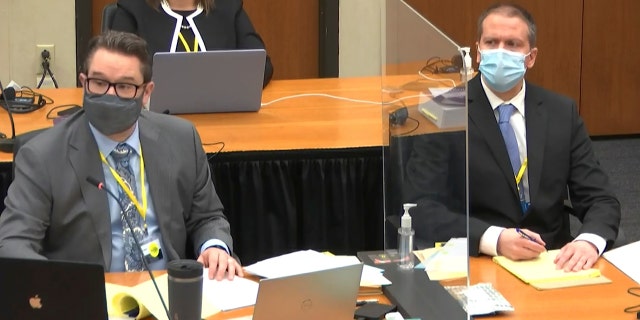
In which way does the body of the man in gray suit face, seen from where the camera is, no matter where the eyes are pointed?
toward the camera

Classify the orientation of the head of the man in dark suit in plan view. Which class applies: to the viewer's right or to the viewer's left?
to the viewer's left

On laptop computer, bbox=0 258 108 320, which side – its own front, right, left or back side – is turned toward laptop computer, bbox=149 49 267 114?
front

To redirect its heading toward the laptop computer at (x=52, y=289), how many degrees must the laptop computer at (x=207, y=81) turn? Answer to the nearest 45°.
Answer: approximately 180°

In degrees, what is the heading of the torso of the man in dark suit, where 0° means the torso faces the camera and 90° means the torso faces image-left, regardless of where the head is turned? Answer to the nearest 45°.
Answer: approximately 0°

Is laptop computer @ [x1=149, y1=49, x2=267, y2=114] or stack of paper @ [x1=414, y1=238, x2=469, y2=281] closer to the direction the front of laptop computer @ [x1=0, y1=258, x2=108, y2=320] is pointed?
the laptop computer

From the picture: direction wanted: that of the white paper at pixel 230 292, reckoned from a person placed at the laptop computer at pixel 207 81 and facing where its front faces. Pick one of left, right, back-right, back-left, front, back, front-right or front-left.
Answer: back

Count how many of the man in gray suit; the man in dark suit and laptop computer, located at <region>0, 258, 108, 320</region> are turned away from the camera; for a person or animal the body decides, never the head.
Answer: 1

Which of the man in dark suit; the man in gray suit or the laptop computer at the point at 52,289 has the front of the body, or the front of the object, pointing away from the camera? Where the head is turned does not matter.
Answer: the laptop computer

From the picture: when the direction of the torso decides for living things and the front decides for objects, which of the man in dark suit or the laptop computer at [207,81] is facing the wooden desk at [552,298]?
the man in dark suit

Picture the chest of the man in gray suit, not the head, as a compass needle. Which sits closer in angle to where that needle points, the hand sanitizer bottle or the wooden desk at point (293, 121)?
the hand sanitizer bottle

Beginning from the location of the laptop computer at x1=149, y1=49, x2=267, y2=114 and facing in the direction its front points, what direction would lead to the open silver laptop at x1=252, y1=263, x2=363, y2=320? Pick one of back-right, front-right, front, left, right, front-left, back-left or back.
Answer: back

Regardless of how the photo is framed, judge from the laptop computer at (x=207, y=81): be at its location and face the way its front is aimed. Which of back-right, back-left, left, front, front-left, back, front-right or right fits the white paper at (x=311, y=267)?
back

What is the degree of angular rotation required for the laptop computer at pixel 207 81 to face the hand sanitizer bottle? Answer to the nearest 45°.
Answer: approximately 180°
